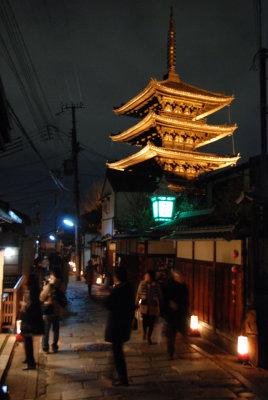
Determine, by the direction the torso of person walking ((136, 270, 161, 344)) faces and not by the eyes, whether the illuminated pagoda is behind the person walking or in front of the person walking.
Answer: behind

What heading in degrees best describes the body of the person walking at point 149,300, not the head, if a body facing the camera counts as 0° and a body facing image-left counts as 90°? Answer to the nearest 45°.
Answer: approximately 0°

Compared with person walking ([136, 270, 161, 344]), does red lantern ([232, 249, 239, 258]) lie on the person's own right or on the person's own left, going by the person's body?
on the person's own left
